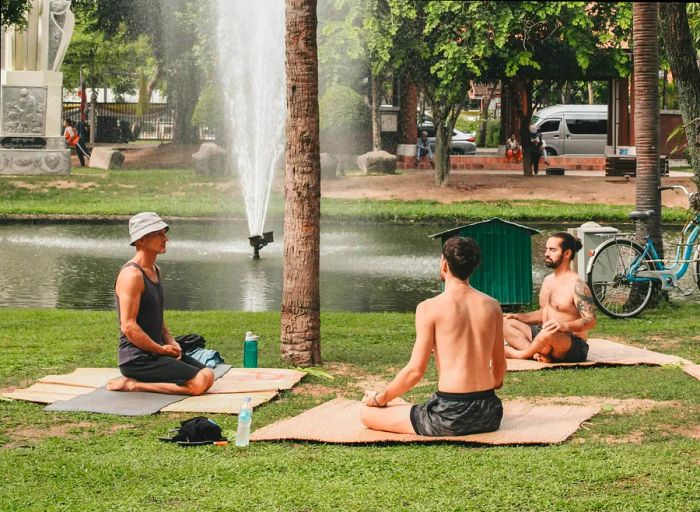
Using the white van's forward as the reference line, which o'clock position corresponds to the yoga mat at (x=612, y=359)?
The yoga mat is roughly at 9 o'clock from the white van.

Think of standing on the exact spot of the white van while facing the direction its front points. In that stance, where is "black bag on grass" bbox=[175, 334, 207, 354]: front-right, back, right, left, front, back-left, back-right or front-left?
left

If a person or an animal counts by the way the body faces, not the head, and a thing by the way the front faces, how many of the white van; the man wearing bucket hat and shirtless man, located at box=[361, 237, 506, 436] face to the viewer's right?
1

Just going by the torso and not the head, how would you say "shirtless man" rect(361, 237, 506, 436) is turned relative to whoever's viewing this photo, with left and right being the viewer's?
facing away from the viewer and to the left of the viewer

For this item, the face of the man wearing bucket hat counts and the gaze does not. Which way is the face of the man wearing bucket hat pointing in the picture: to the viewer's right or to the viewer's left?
to the viewer's right

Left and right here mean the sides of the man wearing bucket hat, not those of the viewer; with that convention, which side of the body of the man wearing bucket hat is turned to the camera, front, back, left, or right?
right

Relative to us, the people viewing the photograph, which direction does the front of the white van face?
facing to the left of the viewer

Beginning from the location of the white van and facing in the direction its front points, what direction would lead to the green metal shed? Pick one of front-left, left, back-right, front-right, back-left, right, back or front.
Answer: left

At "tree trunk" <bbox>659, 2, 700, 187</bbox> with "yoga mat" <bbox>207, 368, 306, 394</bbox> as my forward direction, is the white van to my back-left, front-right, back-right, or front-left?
back-right

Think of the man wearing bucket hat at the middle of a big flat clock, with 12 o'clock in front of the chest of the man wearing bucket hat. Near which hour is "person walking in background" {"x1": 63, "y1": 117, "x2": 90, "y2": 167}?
The person walking in background is roughly at 9 o'clock from the man wearing bucket hat.
